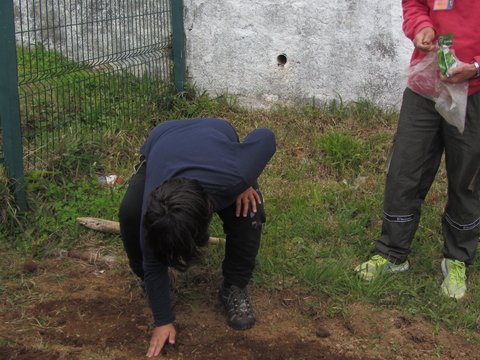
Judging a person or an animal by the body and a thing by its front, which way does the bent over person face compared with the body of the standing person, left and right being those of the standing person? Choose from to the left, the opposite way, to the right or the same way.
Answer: the same way

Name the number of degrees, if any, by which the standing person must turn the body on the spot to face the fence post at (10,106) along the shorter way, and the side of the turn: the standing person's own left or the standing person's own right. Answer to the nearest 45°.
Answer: approximately 90° to the standing person's own right

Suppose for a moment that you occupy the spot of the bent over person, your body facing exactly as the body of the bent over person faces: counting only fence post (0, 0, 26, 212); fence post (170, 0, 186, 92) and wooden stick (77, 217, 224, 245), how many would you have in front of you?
0

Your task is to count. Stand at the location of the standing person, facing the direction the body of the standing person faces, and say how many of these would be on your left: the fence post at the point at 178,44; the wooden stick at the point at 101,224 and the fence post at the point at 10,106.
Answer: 0

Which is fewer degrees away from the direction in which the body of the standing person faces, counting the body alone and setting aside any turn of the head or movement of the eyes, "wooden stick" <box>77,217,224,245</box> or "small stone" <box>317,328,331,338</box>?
the small stone

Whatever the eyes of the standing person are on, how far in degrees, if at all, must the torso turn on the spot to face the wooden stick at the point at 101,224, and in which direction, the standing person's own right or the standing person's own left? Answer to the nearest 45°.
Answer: approximately 90° to the standing person's own right

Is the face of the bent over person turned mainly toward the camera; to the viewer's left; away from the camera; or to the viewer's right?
toward the camera

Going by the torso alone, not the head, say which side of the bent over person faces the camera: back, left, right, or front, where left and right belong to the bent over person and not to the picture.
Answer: front

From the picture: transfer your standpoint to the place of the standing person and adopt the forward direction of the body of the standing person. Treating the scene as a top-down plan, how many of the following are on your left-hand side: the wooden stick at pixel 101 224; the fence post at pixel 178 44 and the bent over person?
0

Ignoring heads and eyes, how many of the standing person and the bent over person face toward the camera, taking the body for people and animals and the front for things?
2

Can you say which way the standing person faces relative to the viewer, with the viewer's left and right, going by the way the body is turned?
facing the viewer
